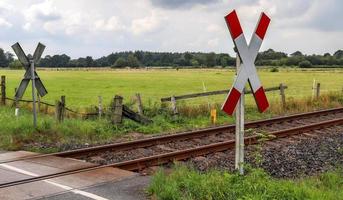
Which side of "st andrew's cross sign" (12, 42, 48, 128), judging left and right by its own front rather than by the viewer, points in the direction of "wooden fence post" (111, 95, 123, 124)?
right

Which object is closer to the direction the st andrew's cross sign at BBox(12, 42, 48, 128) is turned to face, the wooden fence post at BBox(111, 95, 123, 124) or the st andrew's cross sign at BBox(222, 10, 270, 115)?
the wooden fence post

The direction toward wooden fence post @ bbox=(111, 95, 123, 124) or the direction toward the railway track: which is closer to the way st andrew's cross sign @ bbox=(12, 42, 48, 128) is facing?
the wooden fence post

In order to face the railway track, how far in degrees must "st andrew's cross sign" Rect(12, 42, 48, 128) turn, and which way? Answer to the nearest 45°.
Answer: approximately 135° to its right

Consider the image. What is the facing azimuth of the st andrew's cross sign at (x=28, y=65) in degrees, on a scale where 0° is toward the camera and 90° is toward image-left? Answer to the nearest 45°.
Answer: approximately 180°

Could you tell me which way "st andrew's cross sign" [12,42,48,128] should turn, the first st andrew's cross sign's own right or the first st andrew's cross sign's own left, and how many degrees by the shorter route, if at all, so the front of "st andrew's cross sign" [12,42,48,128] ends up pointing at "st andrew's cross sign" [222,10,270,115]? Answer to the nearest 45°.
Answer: approximately 180°
